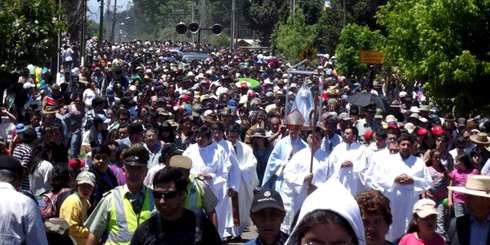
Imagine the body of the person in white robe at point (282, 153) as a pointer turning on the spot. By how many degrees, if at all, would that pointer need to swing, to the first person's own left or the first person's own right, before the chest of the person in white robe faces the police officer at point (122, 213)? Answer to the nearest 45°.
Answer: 0° — they already face them

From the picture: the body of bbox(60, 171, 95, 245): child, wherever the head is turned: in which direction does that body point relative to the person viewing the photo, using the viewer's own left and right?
facing the viewer and to the right of the viewer

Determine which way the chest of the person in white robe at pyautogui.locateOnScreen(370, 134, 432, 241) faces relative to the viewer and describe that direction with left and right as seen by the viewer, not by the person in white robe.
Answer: facing the viewer

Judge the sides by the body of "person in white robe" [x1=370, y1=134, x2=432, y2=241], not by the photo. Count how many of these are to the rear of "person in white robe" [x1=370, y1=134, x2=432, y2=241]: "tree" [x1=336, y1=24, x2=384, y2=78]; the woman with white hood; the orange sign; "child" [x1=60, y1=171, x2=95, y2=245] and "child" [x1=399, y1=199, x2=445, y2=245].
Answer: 2

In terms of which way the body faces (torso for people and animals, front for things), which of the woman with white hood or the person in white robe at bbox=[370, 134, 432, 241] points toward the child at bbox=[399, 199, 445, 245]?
the person in white robe

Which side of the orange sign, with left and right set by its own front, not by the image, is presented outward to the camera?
front

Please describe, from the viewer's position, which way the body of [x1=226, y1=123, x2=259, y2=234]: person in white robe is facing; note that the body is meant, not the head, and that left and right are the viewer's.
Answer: facing the viewer and to the left of the viewer

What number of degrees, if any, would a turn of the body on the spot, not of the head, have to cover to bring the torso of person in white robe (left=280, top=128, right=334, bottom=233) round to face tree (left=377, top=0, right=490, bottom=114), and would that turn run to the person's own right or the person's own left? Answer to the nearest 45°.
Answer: approximately 135° to the person's own left

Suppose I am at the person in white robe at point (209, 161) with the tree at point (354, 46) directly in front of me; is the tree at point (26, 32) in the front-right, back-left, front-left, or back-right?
front-left

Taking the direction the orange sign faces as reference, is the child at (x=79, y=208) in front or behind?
in front

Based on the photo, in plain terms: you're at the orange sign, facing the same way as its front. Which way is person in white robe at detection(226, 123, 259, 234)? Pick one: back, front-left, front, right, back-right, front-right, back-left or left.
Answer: front
